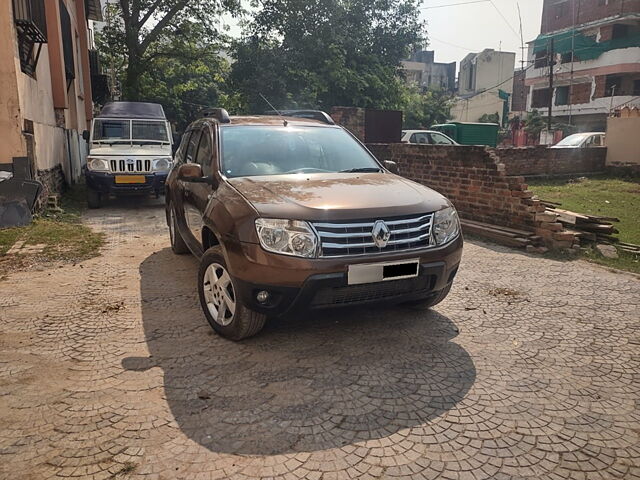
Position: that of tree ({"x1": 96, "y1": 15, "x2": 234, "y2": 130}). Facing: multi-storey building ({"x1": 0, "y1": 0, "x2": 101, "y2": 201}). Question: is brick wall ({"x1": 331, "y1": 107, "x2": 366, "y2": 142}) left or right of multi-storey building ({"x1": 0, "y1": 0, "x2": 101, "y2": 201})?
left

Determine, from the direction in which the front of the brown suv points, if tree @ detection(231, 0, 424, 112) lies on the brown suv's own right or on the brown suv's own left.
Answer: on the brown suv's own left

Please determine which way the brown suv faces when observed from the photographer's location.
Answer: facing the viewer and to the right of the viewer

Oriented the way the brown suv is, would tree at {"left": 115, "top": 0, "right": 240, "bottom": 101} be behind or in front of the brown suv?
behind

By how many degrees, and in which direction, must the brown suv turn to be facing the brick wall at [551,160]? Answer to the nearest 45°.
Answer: approximately 90° to its left

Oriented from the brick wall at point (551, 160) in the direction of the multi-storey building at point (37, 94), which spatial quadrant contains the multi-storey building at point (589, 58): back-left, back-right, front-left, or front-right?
back-right

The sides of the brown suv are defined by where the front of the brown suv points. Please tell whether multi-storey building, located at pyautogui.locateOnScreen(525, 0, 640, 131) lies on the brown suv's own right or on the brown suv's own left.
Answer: on the brown suv's own left

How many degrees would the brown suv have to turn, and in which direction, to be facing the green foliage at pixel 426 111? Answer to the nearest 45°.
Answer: approximately 135° to its left

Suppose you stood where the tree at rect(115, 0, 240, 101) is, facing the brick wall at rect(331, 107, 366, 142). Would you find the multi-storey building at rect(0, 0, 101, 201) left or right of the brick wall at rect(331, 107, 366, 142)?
right

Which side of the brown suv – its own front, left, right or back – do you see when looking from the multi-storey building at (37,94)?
back

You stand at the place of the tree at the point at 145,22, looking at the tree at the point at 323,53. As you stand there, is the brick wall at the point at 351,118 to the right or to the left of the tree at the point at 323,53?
right

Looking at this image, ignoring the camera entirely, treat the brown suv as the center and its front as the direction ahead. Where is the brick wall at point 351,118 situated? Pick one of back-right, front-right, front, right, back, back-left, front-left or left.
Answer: back-left
